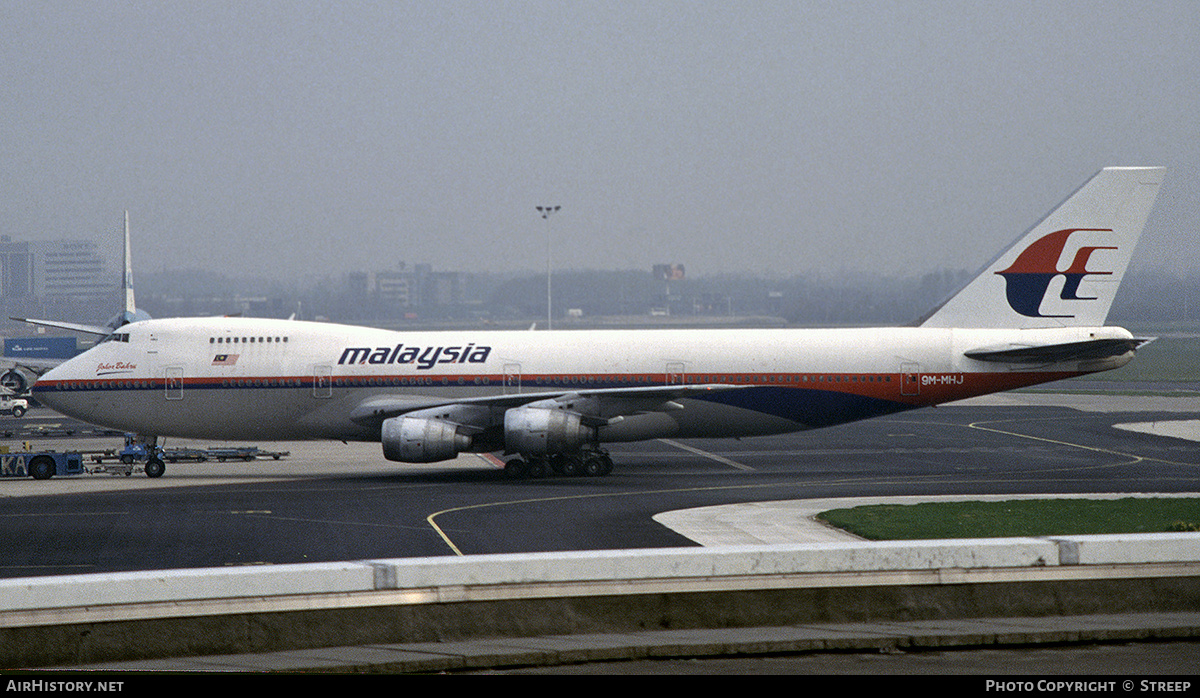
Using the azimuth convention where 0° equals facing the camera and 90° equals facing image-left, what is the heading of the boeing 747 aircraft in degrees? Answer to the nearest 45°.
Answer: approximately 90°

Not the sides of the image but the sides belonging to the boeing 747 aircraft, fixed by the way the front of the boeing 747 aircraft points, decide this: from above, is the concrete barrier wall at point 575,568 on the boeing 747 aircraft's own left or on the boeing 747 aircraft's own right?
on the boeing 747 aircraft's own left

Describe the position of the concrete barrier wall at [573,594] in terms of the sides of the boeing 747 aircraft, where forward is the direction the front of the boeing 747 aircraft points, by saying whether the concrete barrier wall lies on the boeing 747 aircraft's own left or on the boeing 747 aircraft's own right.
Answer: on the boeing 747 aircraft's own left
